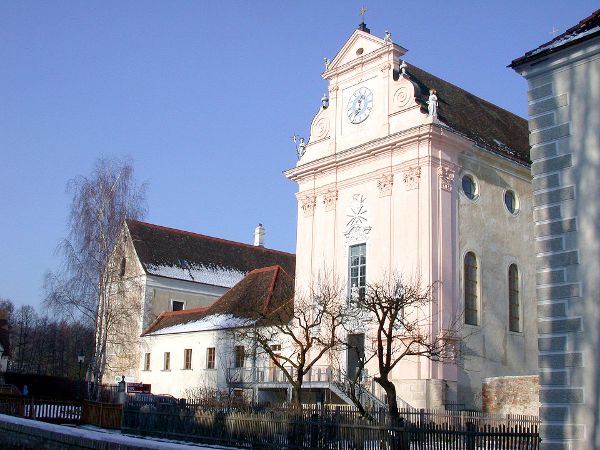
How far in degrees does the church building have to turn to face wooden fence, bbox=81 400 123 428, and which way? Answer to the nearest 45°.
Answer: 0° — it already faces it

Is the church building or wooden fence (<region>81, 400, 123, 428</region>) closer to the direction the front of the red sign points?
the wooden fence

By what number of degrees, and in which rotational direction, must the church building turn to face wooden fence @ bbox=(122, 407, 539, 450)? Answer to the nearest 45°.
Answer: approximately 45° to its left

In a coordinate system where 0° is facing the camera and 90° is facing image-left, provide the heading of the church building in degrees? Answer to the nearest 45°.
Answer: approximately 45°

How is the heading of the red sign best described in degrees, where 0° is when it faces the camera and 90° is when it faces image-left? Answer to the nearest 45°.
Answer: approximately 0°
